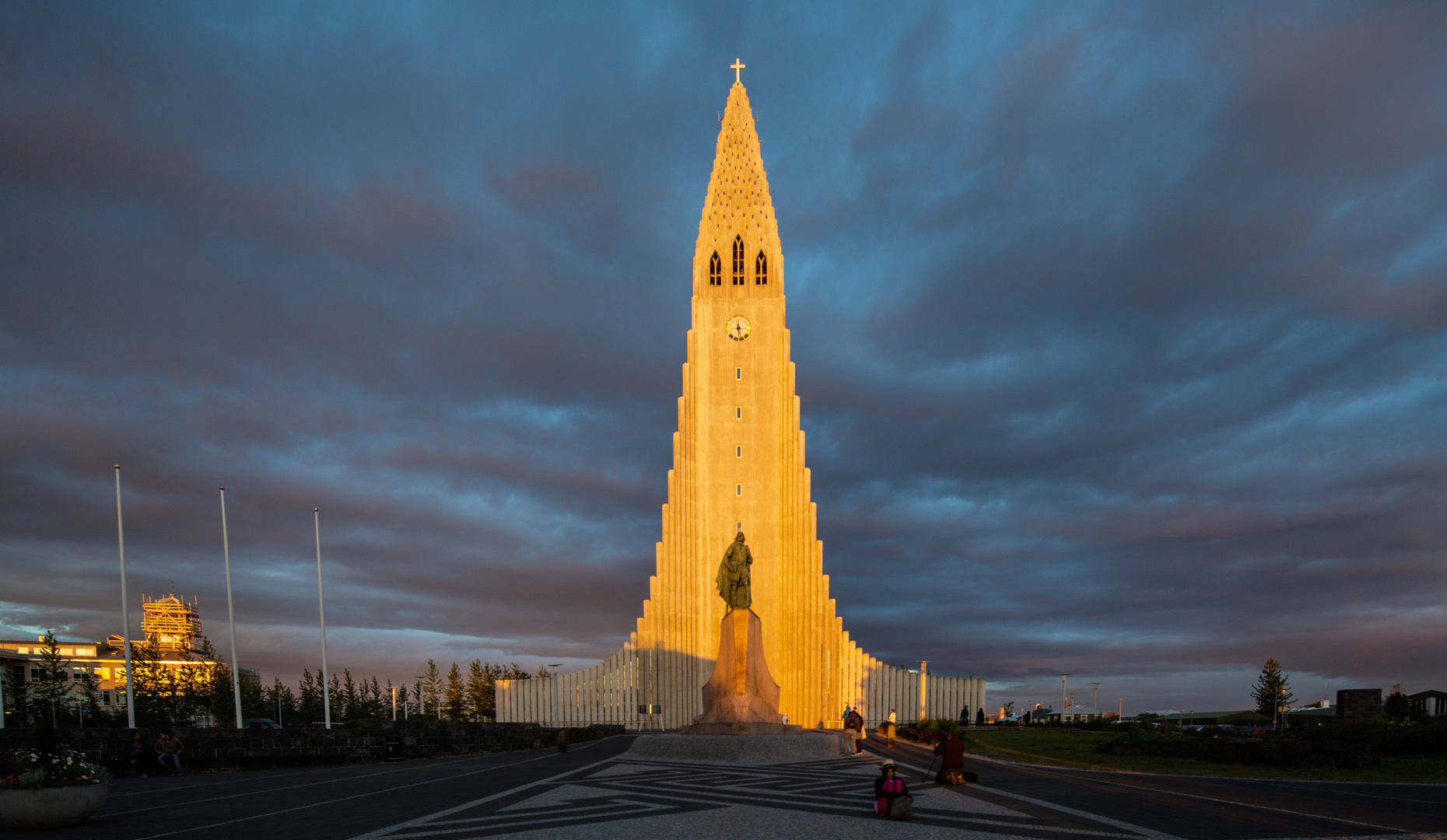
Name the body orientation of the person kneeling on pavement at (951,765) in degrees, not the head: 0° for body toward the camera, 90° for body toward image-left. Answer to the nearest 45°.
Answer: approximately 135°

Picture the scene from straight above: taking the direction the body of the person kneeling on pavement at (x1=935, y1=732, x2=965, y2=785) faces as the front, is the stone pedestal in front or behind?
in front

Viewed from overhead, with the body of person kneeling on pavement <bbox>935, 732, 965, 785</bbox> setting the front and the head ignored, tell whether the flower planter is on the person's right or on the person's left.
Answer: on the person's left
